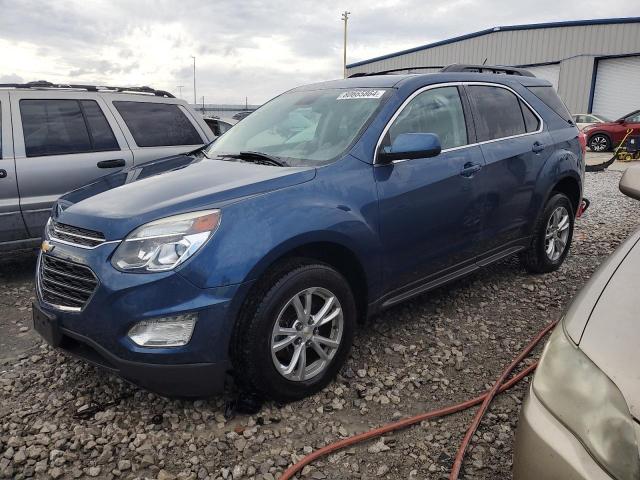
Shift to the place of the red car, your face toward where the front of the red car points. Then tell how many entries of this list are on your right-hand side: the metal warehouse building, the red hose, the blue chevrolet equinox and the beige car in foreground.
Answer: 1

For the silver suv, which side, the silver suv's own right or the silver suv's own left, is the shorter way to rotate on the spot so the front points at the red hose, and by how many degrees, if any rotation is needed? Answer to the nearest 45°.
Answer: approximately 135° to the silver suv's own left

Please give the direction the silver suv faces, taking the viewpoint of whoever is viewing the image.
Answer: facing to the left of the viewer

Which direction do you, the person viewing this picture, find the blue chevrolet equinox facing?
facing the viewer and to the left of the viewer

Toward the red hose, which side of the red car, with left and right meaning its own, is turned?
left

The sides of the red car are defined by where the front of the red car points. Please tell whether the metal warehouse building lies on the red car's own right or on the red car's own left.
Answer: on the red car's own right

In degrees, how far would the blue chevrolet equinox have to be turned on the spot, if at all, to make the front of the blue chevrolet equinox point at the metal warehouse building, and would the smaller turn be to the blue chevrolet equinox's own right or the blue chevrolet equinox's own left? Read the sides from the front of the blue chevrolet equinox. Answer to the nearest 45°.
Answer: approximately 180°

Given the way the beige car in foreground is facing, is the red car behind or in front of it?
behind

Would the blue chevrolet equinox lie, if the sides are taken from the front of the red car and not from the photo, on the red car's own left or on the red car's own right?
on the red car's own left

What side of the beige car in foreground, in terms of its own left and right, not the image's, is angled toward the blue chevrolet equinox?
right

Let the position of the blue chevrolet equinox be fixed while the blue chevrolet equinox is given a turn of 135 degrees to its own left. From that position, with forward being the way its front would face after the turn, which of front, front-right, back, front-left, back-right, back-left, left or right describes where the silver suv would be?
back-left

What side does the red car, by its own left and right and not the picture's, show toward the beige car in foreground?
left

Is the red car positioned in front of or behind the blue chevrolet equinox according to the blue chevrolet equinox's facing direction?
behind

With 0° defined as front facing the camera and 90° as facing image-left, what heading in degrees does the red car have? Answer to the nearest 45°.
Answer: approximately 90°
